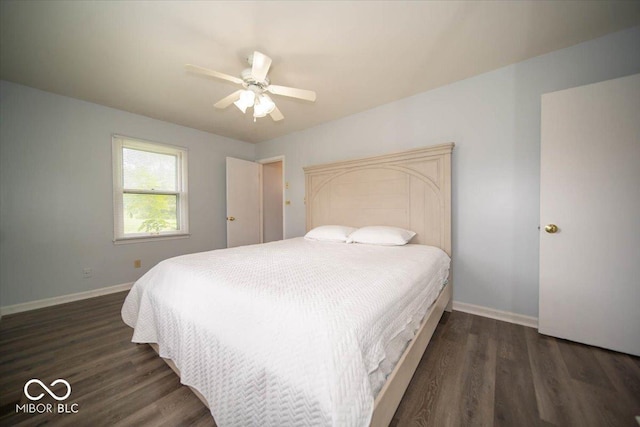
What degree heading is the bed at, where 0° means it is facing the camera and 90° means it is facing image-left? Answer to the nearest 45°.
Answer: approximately 45°

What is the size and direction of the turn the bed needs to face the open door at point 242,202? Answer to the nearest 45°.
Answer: approximately 135° to its right

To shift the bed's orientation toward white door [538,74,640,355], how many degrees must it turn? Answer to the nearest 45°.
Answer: approximately 135° to its left

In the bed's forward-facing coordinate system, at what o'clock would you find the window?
The window is roughly at 3 o'clock from the bed.
